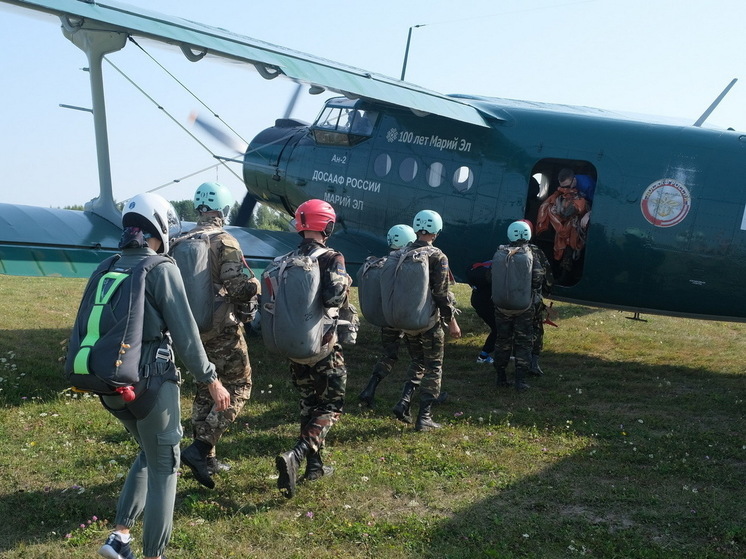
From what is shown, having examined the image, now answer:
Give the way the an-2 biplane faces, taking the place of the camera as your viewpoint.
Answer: facing away from the viewer and to the left of the viewer
